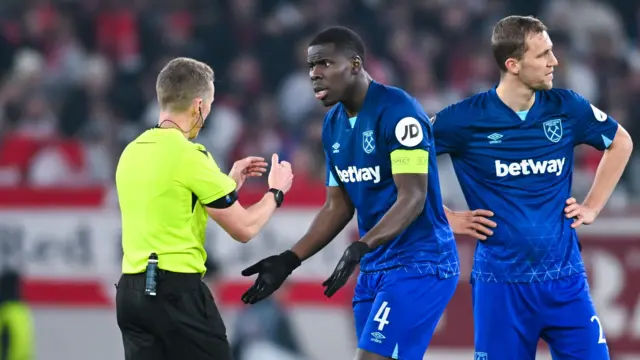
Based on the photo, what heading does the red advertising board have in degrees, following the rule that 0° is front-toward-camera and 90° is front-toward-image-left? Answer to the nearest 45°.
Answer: approximately 0°

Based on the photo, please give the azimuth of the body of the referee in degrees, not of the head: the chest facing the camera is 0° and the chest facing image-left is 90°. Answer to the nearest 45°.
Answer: approximately 225°

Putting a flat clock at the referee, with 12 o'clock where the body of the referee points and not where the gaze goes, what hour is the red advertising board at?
The red advertising board is roughly at 11 o'clock from the referee.

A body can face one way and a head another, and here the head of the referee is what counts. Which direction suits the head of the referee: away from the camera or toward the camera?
away from the camera

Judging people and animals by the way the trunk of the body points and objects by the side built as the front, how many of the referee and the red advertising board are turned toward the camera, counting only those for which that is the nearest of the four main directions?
1

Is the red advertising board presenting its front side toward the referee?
yes
